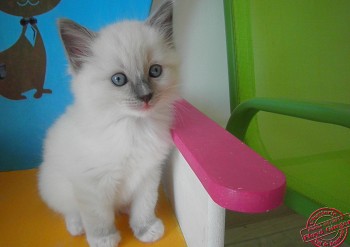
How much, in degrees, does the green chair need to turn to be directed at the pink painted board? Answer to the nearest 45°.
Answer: approximately 45° to its right

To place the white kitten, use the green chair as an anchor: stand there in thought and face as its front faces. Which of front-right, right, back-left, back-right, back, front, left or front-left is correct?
right

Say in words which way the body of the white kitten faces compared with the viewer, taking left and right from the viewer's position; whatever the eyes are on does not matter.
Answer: facing the viewer and to the right of the viewer

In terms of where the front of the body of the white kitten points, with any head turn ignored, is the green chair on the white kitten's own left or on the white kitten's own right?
on the white kitten's own left

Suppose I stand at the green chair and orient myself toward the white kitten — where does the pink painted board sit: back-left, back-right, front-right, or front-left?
front-left
